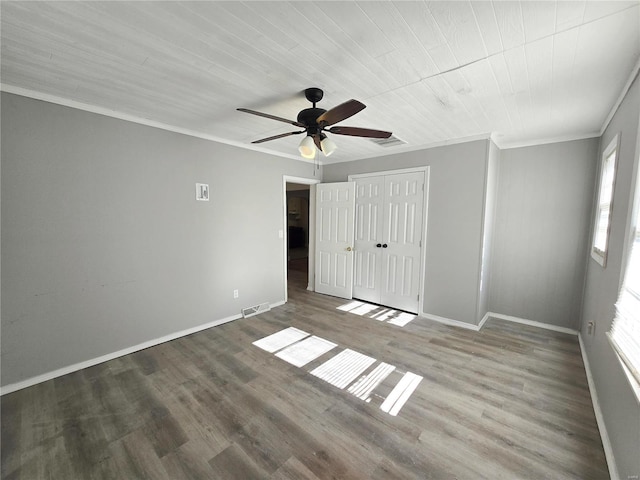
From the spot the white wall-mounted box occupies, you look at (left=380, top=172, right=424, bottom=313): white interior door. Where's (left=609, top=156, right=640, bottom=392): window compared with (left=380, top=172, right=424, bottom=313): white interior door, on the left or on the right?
right

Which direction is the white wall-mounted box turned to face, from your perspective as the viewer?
facing the viewer and to the right of the viewer

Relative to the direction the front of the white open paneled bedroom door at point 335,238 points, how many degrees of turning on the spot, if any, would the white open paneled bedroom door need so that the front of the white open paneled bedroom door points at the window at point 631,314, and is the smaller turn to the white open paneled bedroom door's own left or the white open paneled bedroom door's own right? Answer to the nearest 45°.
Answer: approximately 90° to the white open paneled bedroom door's own left

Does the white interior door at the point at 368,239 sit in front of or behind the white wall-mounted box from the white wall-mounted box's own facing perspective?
in front

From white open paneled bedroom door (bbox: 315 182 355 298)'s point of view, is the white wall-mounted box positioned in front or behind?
in front

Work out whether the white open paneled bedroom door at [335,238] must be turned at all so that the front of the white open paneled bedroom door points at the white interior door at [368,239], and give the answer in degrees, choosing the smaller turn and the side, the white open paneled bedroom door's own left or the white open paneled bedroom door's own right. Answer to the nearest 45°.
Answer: approximately 90° to the white open paneled bedroom door's own left

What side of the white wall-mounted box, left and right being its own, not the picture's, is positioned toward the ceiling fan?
front

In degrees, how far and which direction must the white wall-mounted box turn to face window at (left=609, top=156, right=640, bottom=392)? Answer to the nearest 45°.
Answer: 0° — it already faces it

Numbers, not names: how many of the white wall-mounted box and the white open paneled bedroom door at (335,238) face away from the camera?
0

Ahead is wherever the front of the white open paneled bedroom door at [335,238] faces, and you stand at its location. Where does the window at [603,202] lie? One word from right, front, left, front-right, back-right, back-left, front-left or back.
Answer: left

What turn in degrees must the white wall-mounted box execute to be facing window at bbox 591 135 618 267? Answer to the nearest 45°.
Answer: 0° — it already faces it
